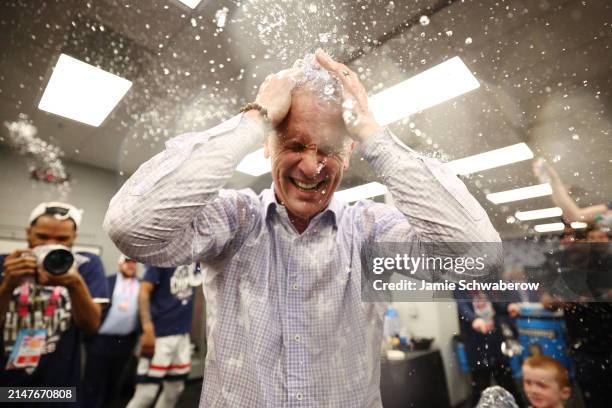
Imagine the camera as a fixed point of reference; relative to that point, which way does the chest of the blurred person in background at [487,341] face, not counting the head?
toward the camera

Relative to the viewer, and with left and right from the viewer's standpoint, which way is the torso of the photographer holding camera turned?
facing the viewer

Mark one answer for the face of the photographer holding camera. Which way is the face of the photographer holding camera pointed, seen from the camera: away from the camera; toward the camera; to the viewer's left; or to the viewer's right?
toward the camera

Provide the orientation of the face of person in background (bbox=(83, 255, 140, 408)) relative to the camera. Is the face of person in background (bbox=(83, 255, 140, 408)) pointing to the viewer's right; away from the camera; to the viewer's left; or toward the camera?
toward the camera

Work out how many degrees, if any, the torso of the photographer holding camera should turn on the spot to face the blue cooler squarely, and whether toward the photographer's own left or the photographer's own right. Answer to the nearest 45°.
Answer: approximately 90° to the photographer's own left

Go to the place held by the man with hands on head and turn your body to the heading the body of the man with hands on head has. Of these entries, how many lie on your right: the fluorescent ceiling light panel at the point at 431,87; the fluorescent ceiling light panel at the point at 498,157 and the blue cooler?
0

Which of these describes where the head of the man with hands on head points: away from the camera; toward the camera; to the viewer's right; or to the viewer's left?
toward the camera

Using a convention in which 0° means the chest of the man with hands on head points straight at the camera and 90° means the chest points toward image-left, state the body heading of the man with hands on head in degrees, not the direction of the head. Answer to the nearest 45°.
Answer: approximately 0°

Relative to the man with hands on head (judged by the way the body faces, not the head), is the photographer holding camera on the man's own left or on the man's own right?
on the man's own right
